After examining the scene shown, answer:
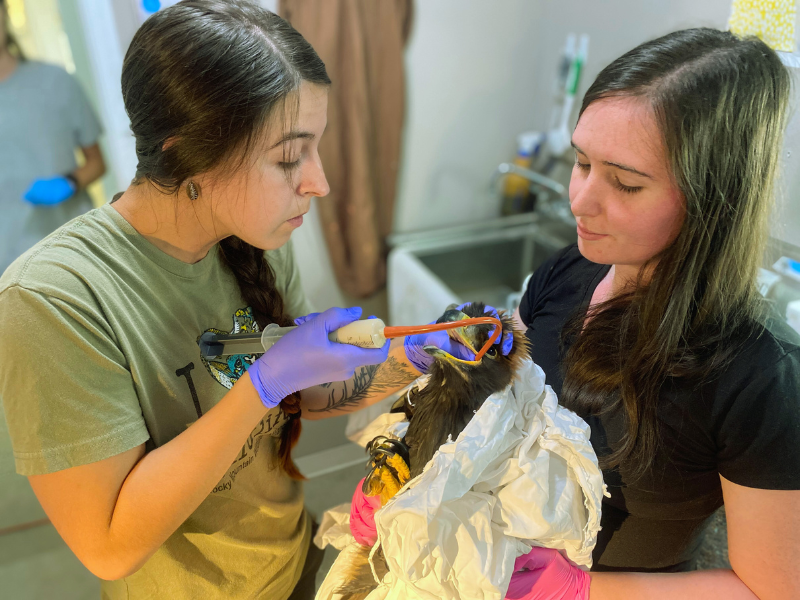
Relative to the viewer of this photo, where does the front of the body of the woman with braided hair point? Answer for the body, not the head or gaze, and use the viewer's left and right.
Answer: facing the viewer and to the right of the viewer

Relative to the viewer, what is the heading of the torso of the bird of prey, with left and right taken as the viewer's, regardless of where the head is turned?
facing to the left of the viewer

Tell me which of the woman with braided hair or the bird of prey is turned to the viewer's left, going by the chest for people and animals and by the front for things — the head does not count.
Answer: the bird of prey

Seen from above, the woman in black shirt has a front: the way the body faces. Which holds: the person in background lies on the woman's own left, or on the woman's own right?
on the woman's own right

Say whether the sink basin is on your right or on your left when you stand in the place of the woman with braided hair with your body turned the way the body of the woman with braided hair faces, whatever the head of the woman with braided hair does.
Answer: on your left

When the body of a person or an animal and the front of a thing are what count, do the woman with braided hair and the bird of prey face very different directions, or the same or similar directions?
very different directions

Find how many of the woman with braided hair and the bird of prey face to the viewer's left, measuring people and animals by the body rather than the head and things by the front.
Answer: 1

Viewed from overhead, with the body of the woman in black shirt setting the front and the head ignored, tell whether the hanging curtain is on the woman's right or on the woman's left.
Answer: on the woman's right

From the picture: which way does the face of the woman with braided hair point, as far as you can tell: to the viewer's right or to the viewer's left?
to the viewer's right

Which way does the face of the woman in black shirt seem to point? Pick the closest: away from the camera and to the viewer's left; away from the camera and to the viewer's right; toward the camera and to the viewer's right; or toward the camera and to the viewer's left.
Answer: toward the camera and to the viewer's left

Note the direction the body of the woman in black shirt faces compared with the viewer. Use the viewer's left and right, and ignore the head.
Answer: facing the viewer and to the left of the viewer
